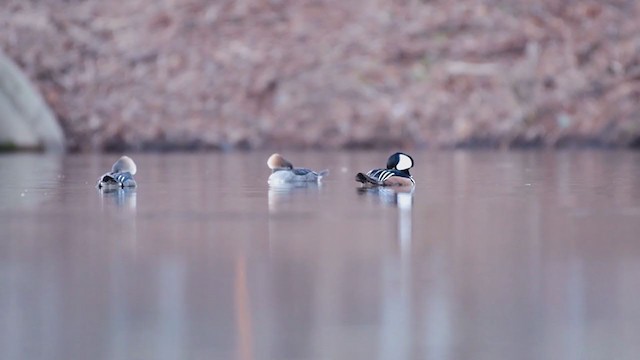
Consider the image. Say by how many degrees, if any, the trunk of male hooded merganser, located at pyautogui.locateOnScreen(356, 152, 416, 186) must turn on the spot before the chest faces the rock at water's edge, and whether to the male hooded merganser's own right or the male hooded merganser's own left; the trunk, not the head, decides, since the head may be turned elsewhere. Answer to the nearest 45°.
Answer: approximately 135° to the male hooded merganser's own left

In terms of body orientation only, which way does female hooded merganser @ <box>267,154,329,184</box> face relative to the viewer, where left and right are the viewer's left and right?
facing to the left of the viewer

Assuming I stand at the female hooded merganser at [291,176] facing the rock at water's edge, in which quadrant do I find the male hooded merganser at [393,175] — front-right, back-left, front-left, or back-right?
back-right

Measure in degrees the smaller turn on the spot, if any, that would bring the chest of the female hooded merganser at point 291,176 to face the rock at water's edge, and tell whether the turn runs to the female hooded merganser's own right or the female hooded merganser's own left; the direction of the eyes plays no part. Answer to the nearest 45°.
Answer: approximately 45° to the female hooded merganser's own right

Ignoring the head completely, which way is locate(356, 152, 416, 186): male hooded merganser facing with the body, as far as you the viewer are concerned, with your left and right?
facing to the right of the viewer

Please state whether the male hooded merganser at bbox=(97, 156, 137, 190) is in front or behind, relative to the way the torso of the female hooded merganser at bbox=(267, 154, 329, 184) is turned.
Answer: in front

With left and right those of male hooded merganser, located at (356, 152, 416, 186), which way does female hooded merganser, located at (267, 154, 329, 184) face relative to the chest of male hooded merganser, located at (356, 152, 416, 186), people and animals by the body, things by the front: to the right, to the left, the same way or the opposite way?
the opposite way

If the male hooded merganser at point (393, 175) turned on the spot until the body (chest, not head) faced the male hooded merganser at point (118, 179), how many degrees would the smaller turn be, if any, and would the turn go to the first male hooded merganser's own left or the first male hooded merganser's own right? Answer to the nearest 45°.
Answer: approximately 180°

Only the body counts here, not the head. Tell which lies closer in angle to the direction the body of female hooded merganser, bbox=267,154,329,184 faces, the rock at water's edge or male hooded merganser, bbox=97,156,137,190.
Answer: the male hooded merganser

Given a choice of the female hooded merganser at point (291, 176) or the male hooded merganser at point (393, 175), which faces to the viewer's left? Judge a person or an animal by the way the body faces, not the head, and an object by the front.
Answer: the female hooded merganser at point (291, 176)

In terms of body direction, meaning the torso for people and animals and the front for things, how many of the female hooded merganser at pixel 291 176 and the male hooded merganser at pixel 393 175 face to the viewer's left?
1

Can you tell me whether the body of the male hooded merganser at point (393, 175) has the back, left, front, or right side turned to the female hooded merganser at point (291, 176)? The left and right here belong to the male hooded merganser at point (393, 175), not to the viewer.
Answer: back
